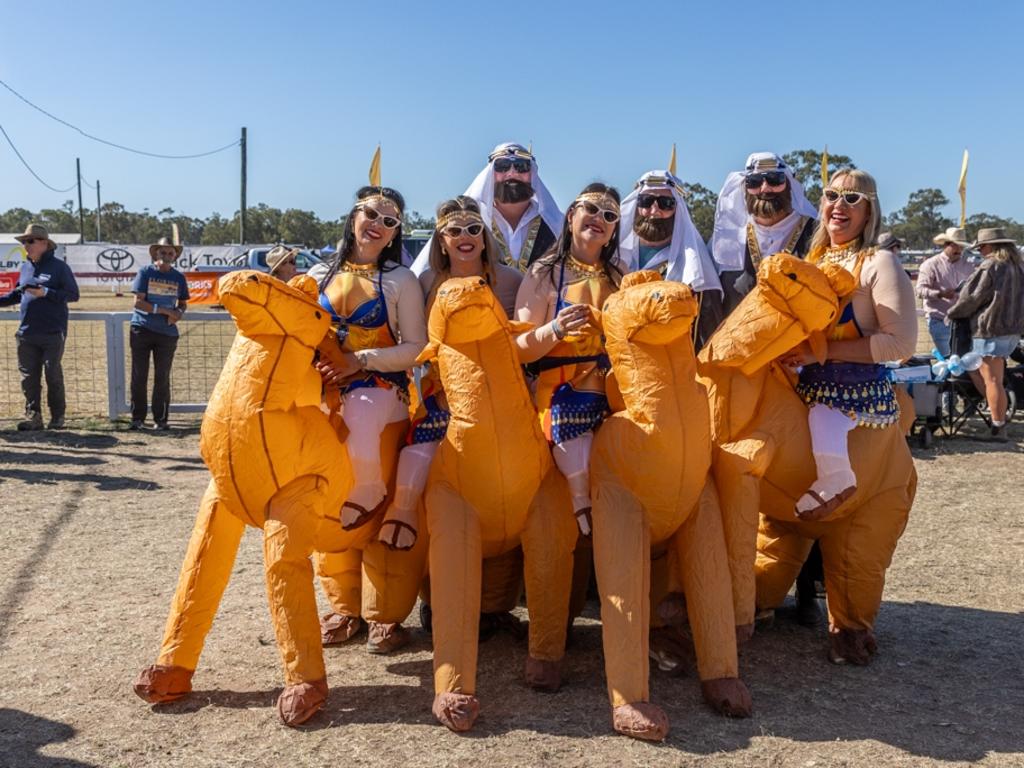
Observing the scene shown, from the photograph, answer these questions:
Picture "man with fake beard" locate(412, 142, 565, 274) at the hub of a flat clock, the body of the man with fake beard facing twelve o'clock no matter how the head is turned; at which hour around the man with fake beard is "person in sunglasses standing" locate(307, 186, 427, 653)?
The person in sunglasses standing is roughly at 1 o'clock from the man with fake beard.

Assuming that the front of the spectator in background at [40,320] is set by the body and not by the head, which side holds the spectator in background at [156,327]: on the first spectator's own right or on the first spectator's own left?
on the first spectator's own left

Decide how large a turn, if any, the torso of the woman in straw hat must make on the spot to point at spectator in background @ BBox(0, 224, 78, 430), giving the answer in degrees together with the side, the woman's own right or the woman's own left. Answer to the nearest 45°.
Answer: approximately 90° to the woman's own left

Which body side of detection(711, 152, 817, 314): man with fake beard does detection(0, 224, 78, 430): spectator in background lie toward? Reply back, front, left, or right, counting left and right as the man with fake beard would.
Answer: right

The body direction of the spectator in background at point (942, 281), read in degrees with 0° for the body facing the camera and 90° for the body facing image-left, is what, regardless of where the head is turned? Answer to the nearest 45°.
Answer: approximately 315°

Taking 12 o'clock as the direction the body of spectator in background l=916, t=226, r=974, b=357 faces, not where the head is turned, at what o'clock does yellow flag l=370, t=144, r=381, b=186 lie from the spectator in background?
The yellow flag is roughly at 2 o'clock from the spectator in background.

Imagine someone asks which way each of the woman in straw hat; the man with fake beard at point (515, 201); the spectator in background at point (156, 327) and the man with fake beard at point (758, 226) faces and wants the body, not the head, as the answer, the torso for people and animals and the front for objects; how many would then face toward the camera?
3

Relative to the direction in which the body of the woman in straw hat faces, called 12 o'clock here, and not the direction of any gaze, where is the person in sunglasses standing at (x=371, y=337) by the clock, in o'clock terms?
The person in sunglasses standing is roughly at 8 o'clock from the woman in straw hat.

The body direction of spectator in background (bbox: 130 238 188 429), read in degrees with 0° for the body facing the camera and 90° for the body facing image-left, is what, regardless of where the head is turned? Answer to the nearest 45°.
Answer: approximately 0°

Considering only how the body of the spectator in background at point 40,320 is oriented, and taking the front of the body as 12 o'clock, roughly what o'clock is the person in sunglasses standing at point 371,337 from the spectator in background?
The person in sunglasses standing is roughly at 10 o'clock from the spectator in background.

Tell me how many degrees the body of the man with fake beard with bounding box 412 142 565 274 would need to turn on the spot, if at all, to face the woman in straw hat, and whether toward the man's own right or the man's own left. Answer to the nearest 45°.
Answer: approximately 135° to the man's own left
